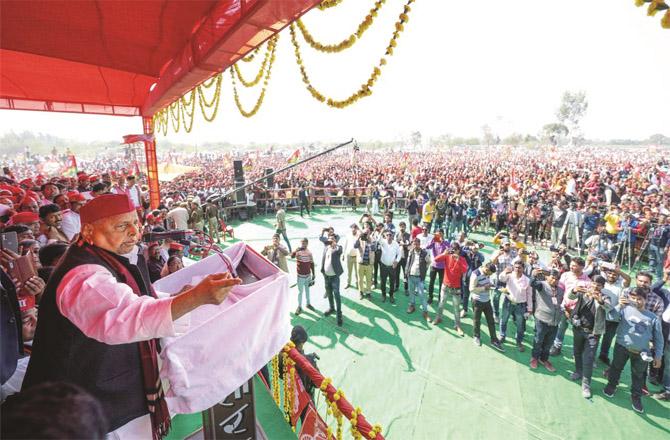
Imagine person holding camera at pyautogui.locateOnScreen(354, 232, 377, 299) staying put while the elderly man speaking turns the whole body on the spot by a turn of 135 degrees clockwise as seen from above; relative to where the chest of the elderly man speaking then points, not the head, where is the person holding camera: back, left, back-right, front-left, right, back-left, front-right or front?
back

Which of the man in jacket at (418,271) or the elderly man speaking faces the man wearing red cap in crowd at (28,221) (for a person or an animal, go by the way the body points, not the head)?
the man in jacket

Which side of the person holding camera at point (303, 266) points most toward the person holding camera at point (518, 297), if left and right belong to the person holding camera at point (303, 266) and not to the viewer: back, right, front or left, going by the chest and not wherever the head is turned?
left

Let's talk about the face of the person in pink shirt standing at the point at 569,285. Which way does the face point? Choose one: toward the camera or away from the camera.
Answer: toward the camera

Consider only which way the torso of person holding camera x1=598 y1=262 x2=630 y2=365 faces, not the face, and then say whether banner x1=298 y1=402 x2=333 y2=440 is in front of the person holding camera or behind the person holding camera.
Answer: in front

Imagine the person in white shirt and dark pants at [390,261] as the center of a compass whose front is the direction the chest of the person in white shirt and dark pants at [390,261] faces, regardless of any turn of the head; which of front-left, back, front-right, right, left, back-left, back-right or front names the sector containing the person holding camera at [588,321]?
front-left

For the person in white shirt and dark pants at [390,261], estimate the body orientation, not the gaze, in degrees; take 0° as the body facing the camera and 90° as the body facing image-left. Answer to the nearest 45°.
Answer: approximately 0°

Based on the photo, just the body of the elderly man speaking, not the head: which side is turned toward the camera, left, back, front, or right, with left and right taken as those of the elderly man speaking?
right

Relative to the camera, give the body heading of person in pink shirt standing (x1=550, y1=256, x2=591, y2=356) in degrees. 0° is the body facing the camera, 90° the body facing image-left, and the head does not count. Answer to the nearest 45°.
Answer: approximately 45°

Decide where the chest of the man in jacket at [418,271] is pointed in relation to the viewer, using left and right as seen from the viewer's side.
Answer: facing the viewer and to the left of the viewer

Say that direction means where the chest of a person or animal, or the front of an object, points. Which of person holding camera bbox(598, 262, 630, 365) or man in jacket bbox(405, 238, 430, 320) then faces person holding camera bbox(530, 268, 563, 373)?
person holding camera bbox(598, 262, 630, 365)

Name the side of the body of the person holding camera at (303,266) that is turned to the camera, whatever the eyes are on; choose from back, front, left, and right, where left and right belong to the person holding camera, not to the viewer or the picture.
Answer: front

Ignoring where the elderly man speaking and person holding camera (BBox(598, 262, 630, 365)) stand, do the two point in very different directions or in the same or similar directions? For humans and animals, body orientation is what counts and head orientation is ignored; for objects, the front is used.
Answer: very different directions

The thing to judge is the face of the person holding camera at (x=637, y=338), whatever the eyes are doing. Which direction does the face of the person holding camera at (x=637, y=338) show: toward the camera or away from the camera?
toward the camera

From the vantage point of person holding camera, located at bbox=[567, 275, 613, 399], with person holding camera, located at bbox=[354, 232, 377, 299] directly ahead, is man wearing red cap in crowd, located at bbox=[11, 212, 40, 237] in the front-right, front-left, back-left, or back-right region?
front-left
